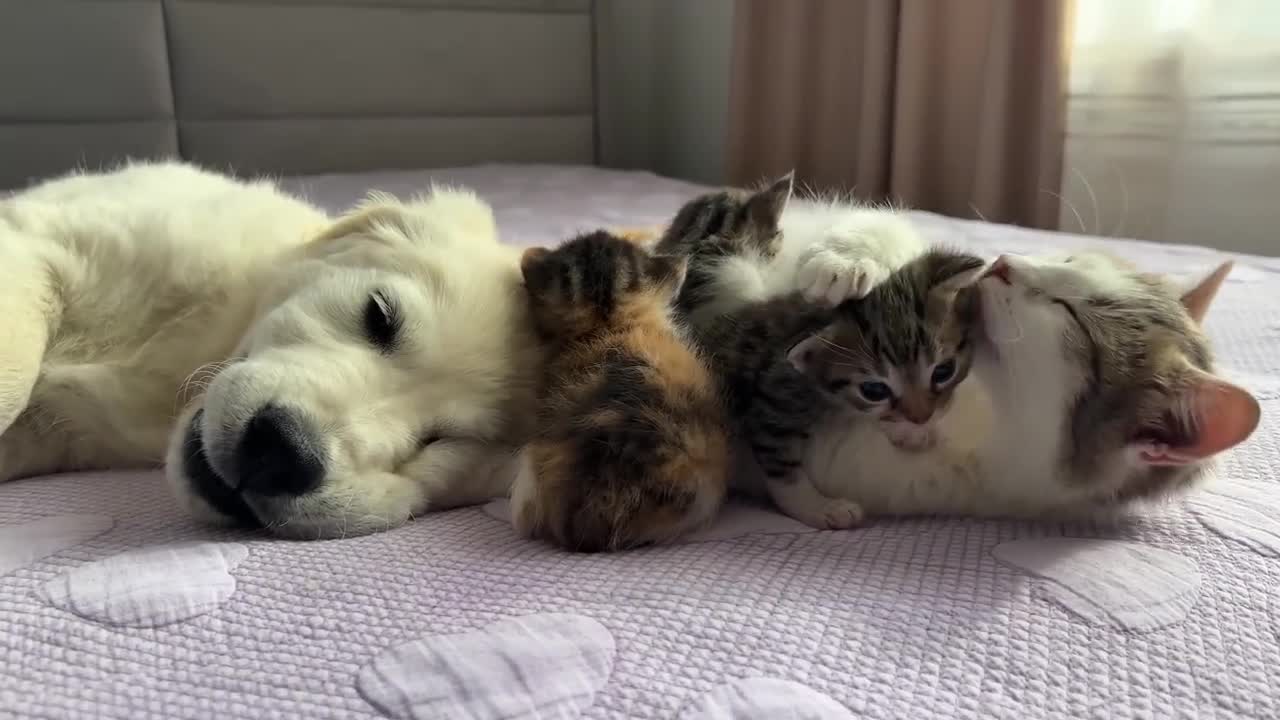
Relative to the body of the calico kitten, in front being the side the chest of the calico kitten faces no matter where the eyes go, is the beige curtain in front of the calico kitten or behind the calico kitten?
in front

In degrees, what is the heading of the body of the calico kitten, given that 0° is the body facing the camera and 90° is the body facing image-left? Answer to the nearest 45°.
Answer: approximately 180°
